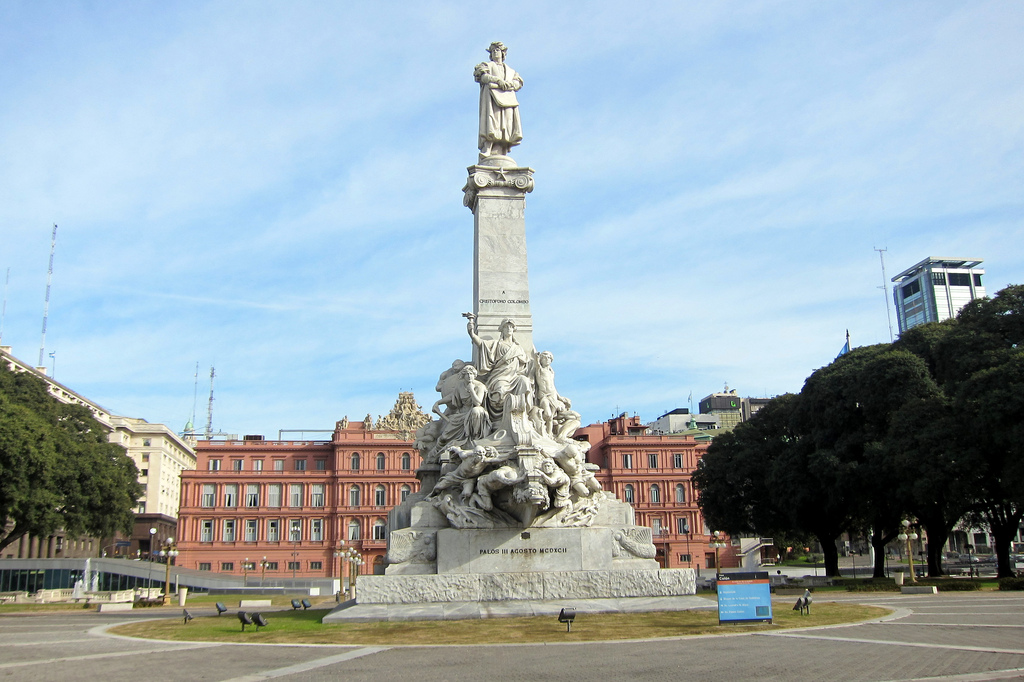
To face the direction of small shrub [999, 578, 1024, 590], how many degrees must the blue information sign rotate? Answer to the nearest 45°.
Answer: approximately 135° to its left

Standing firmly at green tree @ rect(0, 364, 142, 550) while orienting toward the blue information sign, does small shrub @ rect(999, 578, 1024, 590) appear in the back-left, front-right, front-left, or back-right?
front-left

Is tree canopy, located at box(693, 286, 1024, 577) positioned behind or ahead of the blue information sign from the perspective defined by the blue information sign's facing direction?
behind

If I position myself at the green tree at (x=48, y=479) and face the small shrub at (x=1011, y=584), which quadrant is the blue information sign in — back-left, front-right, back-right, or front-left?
front-right

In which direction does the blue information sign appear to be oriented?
toward the camera

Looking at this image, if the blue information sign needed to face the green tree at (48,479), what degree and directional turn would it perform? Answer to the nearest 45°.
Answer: approximately 135° to its right

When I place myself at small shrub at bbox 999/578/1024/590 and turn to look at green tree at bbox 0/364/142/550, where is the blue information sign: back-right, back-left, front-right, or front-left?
front-left
